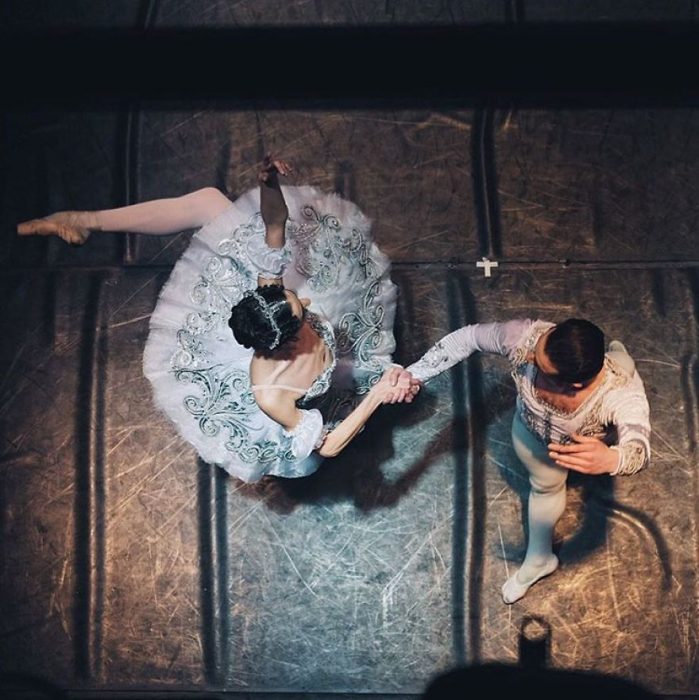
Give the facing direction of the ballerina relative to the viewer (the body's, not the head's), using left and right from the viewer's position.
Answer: facing to the right of the viewer
